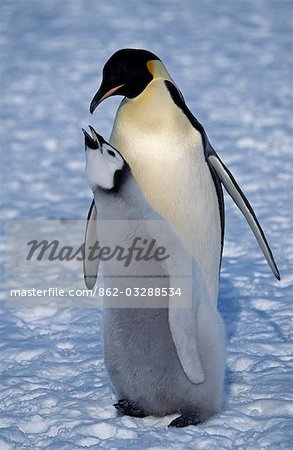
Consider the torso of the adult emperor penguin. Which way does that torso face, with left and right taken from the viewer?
facing the viewer and to the left of the viewer

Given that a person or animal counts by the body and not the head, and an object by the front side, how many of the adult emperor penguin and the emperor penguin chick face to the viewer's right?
0
